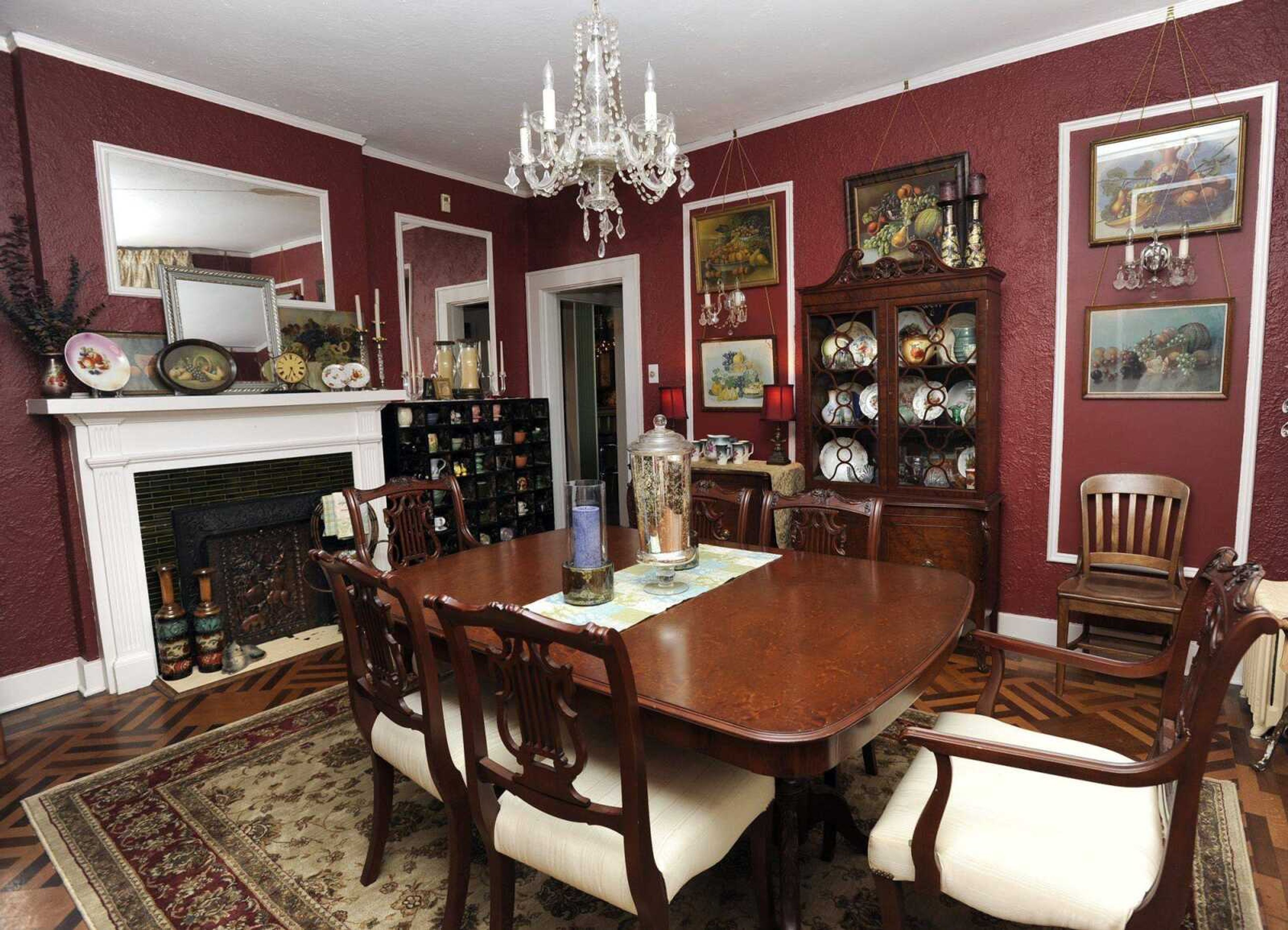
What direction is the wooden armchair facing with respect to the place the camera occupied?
facing to the left of the viewer

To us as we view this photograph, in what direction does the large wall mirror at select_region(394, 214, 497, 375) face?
facing the viewer and to the right of the viewer

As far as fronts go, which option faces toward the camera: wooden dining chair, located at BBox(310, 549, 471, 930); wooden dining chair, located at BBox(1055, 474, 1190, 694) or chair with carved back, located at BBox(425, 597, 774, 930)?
wooden dining chair, located at BBox(1055, 474, 1190, 694)

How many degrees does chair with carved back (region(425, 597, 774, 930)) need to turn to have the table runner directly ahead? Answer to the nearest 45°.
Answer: approximately 45° to its left

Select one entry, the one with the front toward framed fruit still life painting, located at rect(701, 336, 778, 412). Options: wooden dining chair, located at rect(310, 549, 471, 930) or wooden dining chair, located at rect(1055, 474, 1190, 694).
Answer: wooden dining chair, located at rect(310, 549, 471, 930)

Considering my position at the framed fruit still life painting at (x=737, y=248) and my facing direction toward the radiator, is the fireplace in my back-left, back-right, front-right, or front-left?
back-right

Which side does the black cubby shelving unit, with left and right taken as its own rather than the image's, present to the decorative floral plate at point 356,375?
right

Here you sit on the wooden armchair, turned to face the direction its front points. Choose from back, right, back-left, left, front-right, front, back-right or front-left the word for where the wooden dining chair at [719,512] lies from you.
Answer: front-right

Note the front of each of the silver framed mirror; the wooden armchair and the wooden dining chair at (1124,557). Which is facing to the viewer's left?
the wooden armchair

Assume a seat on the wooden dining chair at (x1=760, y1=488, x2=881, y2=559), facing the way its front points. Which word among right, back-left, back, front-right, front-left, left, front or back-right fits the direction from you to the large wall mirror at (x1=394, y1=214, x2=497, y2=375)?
right

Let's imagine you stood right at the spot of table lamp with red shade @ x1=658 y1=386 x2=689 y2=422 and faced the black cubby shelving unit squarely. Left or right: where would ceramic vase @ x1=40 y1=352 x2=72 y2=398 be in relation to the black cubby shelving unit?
left

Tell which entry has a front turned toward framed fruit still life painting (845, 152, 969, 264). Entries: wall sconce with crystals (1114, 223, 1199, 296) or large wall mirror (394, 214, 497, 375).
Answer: the large wall mirror

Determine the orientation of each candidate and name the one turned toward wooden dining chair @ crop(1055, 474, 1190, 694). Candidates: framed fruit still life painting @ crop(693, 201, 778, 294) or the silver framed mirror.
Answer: the silver framed mirror

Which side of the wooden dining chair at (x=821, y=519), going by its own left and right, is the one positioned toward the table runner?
front

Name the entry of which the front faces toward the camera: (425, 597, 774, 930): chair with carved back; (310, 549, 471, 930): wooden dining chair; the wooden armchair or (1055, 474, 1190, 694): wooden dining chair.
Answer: (1055, 474, 1190, 694): wooden dining chair

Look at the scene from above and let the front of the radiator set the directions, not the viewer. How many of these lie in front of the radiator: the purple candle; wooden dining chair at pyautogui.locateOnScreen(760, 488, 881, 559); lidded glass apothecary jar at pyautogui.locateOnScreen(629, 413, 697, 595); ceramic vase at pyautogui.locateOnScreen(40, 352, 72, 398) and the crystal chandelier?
5

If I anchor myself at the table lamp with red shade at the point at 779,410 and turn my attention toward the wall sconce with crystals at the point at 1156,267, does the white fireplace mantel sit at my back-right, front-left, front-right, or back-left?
back-right

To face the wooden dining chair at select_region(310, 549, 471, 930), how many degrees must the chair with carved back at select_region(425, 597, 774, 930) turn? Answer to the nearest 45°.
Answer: approximately 90° to its left
